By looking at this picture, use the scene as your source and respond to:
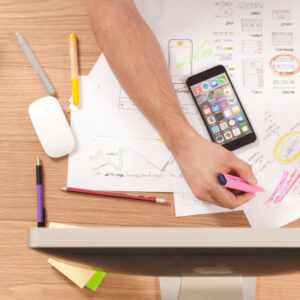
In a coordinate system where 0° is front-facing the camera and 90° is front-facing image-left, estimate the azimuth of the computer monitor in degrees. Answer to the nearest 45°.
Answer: approximately 180°
